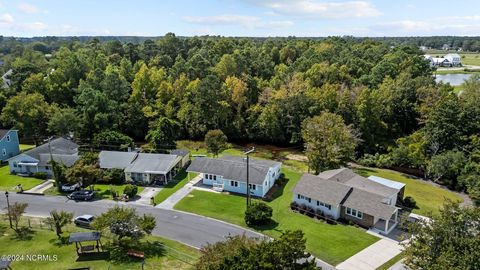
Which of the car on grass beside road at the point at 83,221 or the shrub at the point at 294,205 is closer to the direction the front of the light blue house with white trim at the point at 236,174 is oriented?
the car on grass beside road

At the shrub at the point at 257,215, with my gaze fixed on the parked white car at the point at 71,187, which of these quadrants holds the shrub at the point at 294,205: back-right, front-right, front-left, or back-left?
back-right

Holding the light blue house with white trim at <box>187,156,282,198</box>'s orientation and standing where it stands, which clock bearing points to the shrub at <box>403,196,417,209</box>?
The shrub is roughly at 8 o'clock from the light blue house with white trim.

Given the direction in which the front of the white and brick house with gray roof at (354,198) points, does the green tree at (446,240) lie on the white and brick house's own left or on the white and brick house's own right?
on the white and brick house's own left

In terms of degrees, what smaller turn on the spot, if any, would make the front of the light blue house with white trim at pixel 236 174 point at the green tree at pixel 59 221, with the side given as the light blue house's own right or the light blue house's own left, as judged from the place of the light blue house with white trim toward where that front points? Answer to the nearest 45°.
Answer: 0° — it already faces it

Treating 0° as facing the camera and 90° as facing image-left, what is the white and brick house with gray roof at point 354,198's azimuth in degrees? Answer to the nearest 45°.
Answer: approximately 45°

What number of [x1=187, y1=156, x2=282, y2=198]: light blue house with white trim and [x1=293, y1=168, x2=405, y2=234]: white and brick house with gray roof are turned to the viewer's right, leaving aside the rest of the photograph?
0

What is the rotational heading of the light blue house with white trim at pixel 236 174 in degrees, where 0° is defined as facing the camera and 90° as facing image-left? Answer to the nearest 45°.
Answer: approximately 45°

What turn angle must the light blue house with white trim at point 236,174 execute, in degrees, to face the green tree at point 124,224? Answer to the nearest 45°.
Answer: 0° — it already faces it

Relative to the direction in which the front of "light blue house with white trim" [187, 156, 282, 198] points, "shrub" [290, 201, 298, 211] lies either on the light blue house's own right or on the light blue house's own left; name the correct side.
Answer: on the light blue house's own left

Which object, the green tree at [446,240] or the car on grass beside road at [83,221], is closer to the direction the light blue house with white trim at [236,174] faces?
the car on grass beside road

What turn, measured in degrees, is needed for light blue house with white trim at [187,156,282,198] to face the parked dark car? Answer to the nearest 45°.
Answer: approximately 45° to its right
